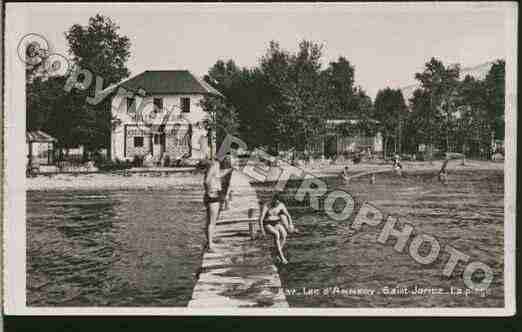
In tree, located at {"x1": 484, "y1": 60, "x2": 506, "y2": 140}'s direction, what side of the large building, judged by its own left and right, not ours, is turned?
left

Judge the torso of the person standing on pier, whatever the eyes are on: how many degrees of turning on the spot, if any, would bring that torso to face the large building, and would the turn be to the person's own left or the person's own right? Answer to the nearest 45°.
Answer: approximately 135° to the person's own left

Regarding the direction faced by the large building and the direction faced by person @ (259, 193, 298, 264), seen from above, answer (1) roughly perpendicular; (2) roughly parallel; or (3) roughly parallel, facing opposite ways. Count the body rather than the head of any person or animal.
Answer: roughly parallel

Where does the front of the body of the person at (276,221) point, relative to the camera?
toward the camera

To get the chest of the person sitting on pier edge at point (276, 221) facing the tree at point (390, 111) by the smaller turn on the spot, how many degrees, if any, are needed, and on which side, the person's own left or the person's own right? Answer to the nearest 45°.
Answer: approximately 135° to the person's own left

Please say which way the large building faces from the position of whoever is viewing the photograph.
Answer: facing the viewer
